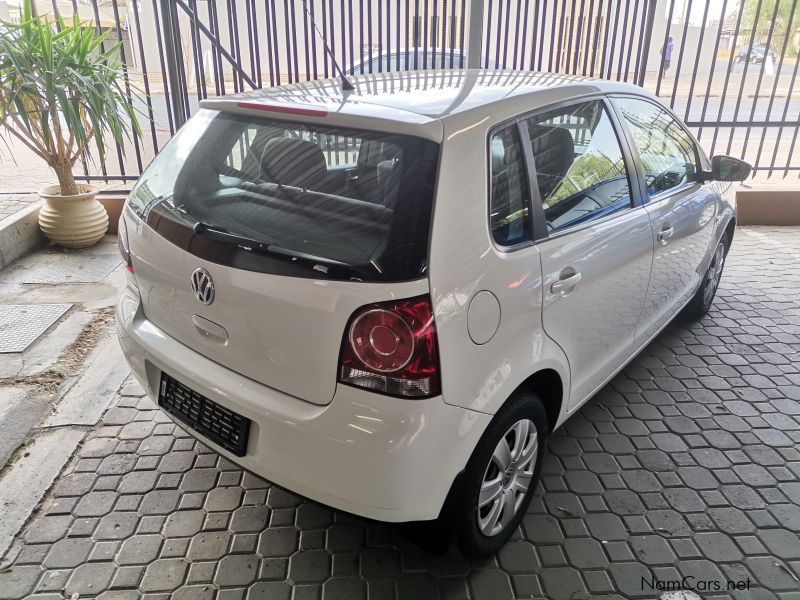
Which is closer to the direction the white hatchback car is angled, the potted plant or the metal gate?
the metal gate

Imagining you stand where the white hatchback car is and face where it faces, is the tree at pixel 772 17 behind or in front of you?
in front

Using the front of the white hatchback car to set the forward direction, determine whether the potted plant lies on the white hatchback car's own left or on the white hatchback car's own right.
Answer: on the white hatchback car's own left

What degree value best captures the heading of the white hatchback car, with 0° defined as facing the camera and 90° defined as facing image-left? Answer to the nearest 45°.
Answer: approximately 225°
